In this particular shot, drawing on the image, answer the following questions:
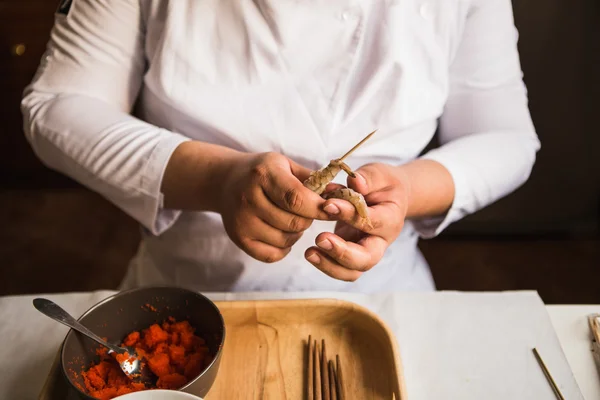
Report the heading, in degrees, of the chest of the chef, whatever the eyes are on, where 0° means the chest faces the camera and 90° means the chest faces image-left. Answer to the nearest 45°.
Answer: approximately 0°
